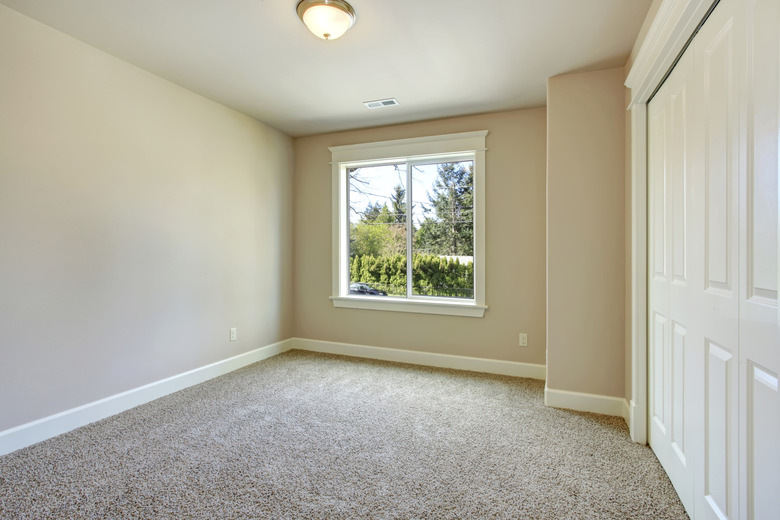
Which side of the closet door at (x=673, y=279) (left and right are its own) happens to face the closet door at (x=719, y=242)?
left

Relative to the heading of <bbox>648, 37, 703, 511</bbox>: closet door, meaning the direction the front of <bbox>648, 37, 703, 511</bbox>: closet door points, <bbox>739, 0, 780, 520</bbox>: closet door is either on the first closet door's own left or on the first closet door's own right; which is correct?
on the first closet door's own left

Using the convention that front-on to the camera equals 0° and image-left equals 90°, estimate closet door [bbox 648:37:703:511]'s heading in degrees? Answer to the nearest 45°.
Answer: approximately 90°

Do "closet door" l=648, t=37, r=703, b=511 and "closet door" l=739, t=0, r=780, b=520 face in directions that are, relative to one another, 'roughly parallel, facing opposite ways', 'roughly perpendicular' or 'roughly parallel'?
roughly parallel

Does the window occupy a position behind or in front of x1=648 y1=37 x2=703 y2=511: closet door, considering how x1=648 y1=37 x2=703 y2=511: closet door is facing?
in front

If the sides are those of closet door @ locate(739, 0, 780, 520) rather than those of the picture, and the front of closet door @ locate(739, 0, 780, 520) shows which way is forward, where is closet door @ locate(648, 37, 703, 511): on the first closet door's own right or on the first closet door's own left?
on the first closet door's own right

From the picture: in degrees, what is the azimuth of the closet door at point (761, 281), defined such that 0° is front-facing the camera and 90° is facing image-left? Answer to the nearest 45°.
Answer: approximately 90°

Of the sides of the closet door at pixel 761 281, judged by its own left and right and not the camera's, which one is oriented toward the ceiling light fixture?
front

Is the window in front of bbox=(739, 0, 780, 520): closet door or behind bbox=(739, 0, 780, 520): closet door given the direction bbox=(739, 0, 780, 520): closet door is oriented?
in front

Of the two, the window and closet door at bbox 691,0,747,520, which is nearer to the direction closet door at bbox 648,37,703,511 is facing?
the window

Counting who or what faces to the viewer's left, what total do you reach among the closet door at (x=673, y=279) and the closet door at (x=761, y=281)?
2
